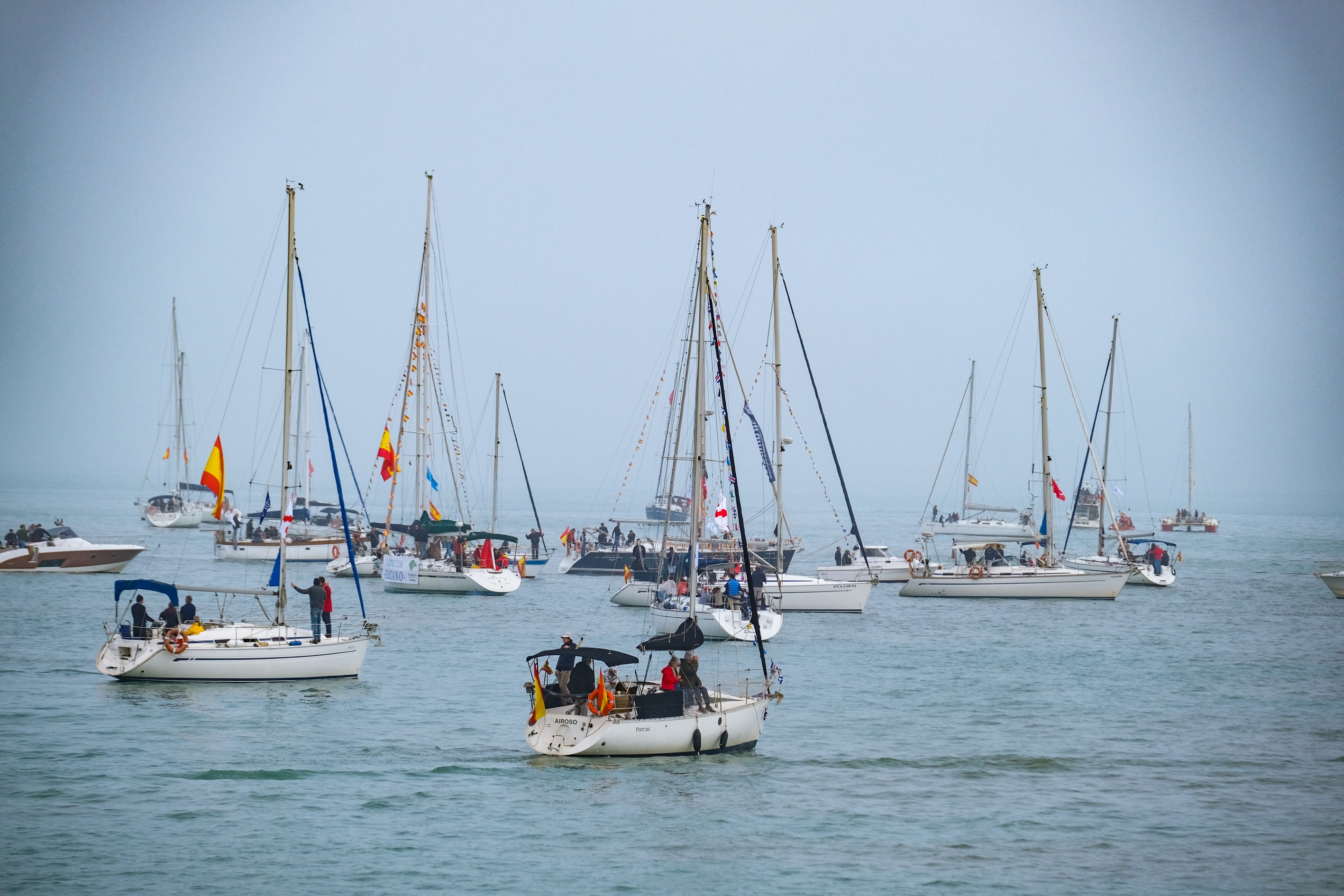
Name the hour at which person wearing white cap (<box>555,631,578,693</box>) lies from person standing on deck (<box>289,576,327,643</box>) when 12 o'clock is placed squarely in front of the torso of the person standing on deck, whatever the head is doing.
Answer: The person wearing white cap is roughly at 5 o'clock from the person standing on deck.

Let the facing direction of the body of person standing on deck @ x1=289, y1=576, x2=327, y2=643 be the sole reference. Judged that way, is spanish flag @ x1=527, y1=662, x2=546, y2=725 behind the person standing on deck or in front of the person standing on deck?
behind

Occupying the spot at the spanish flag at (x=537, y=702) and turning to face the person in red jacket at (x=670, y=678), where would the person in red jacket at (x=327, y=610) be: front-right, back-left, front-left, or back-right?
back-left

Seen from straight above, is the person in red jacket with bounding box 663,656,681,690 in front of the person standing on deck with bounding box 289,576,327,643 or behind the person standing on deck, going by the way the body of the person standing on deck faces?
behind

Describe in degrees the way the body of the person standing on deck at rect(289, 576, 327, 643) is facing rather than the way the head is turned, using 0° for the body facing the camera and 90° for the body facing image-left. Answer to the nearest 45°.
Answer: approximately 180°
